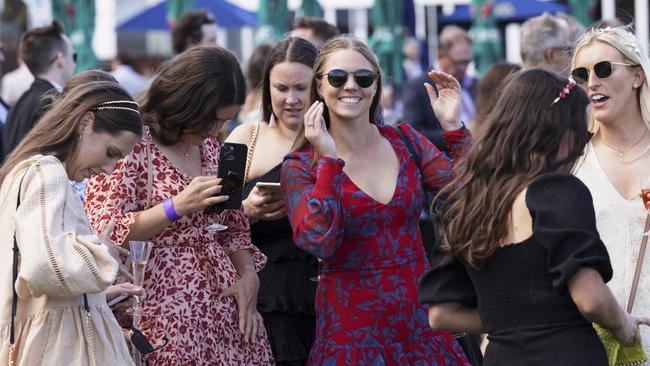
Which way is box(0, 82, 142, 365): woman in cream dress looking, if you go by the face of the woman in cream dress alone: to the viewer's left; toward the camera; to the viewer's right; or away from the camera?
to the viewer's right

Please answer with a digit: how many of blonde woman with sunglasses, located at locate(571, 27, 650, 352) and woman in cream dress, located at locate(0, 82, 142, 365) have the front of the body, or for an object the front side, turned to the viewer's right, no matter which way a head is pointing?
1

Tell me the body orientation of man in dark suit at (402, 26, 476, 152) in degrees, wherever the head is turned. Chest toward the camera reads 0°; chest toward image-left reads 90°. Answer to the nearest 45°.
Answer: approximately 315°

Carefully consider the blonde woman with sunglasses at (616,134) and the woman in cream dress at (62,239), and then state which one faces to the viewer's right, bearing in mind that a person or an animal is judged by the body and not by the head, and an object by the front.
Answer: the woman in cream dress

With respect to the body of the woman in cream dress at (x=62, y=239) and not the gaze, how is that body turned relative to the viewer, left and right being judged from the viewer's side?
facing to the right of the viewer
